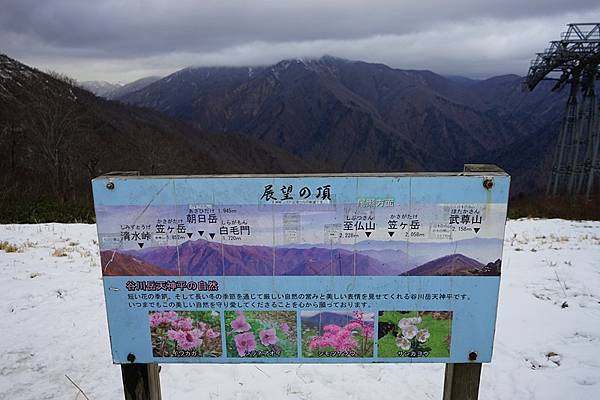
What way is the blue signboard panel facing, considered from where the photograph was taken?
facing the viewer

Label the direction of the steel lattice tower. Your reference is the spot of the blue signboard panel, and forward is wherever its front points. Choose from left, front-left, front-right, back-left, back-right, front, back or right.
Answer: back-left
